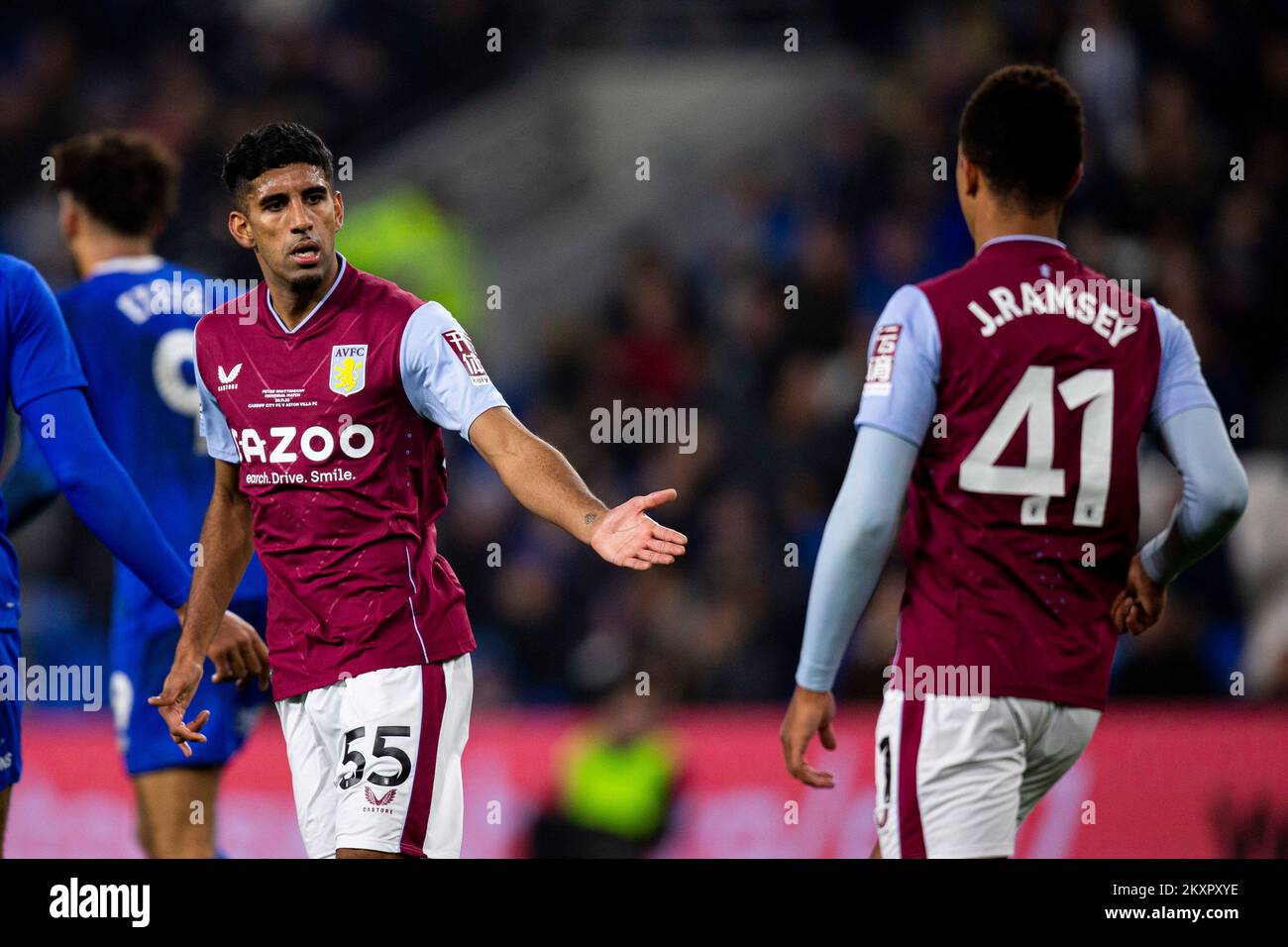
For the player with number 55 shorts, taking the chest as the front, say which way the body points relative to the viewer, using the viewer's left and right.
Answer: facing the viewer and to the left of the viewer

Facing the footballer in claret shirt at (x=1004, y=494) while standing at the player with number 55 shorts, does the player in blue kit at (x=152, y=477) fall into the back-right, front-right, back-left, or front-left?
back-left

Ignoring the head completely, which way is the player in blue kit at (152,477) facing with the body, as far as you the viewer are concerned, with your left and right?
facing away from the viewer and to the left of the viewer

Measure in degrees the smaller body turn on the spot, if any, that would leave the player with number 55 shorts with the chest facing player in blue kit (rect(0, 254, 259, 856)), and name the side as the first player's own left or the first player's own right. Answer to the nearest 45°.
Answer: approximately 90° to the first player's own right

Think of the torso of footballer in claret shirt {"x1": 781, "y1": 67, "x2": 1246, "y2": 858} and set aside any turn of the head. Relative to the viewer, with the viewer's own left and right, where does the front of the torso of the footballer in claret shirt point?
facing away from the viewer and to the left of the viewer

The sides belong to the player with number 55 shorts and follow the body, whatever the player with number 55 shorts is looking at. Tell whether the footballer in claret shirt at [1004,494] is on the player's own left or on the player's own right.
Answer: on the player's own left

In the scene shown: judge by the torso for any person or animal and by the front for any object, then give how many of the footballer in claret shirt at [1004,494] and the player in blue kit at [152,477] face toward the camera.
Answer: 0

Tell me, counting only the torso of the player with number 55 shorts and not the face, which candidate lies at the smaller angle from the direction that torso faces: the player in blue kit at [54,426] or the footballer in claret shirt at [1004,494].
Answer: the player in blue kit

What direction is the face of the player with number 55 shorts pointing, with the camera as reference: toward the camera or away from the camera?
toward the camera
